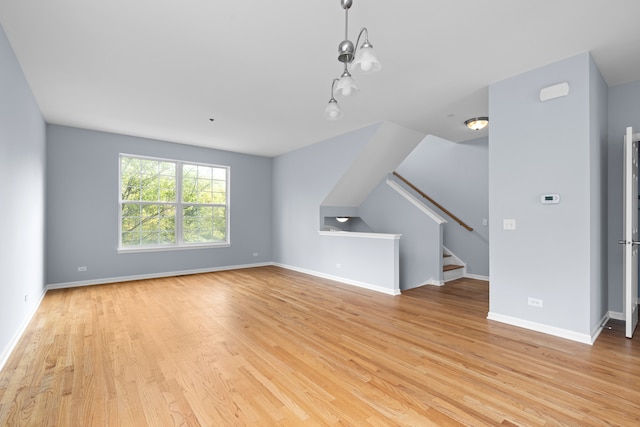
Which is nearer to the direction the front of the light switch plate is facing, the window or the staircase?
the window

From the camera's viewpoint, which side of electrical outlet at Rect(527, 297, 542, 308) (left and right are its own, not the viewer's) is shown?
front

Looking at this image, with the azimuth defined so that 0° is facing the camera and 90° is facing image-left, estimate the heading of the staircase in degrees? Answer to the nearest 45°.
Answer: approximately 315°

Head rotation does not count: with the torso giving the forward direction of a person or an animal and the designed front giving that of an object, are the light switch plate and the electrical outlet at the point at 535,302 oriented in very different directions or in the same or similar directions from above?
same or similar directions

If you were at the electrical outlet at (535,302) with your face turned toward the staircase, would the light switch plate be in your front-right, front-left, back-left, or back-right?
front-left

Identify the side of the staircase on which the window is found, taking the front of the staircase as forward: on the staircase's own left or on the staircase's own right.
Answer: on the staircase's own right

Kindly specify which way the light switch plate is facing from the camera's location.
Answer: facing the viewer

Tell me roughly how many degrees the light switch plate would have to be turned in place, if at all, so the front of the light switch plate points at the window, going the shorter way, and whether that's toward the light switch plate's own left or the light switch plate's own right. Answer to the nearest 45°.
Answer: approximately 90° to the light switch plate's own right

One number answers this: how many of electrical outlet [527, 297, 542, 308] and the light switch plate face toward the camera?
2

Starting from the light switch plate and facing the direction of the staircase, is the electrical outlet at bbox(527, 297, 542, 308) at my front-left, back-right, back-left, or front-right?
back-right
